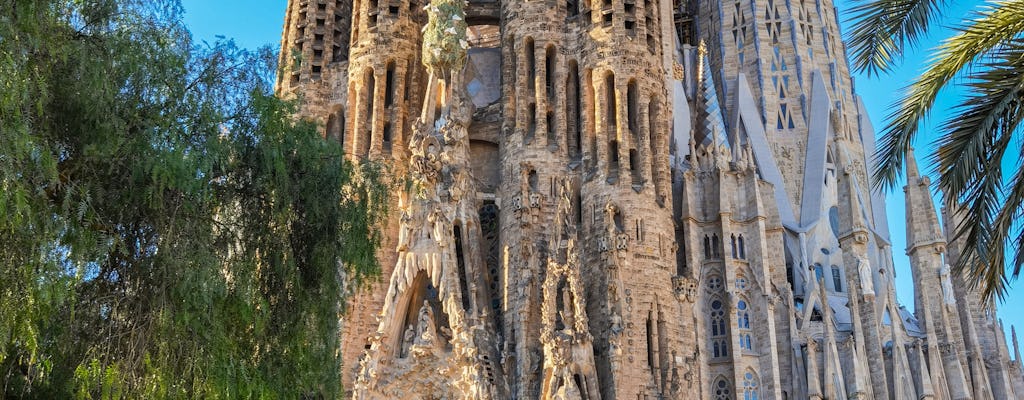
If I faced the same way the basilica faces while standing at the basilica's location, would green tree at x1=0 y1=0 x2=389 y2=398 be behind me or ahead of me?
ahead

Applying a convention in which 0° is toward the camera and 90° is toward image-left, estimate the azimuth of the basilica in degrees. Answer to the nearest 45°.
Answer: approximately 45°
